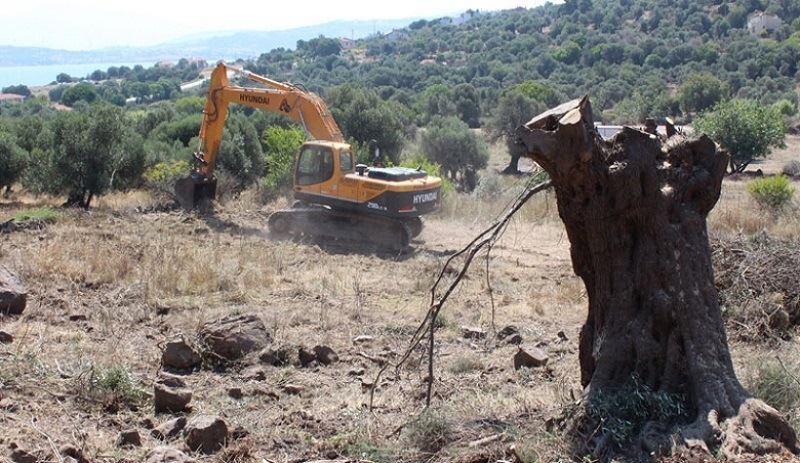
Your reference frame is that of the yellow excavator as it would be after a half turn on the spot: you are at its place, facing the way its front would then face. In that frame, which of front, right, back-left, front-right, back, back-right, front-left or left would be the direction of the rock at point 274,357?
front-right

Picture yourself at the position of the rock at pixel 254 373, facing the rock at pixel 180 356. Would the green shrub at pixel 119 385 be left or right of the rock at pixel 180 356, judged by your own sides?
left

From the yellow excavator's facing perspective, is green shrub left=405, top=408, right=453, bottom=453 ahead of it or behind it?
behind

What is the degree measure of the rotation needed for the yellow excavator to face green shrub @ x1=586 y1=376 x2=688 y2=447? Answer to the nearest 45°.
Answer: approximately 135° to its left

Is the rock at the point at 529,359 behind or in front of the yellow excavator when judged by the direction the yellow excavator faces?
behind

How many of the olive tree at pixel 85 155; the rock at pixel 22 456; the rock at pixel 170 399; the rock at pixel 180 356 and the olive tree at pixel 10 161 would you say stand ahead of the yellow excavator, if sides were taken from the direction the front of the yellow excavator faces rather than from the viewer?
2

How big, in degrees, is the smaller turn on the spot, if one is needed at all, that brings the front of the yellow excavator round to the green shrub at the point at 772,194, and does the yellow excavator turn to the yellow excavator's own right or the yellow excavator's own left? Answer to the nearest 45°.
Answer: approximately 135° to the yellow excavator's own right

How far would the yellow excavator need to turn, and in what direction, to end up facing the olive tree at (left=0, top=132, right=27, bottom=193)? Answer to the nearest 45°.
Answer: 0° — it already faces it

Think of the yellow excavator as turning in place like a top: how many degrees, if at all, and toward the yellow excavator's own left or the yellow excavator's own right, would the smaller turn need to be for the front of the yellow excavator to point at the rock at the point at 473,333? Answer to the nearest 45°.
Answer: approximately 135° to the yellow excavator's own left

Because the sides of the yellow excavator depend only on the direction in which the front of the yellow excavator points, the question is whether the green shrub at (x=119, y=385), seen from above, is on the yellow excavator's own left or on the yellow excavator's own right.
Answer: on the yellow excavator's own left

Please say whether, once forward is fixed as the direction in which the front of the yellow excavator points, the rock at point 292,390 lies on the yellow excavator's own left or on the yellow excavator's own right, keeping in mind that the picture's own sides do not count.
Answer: on the yellow excavator's own left

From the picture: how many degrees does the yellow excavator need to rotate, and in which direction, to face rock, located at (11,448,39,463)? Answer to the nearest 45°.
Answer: approximately 135° to its left

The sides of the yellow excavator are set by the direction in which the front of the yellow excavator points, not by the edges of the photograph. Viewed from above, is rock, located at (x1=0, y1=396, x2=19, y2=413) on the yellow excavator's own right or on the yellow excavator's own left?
on the yellow excavator's own left

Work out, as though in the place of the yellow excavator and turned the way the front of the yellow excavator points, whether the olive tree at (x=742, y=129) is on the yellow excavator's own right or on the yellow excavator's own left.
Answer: on the yellow excavator's own right

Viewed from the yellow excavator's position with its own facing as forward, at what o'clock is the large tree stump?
The large tree stump is roughly at 7 o'clock from the yellow excavator.

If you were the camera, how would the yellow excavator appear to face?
facing away from the viewer and to the left of the viewer
